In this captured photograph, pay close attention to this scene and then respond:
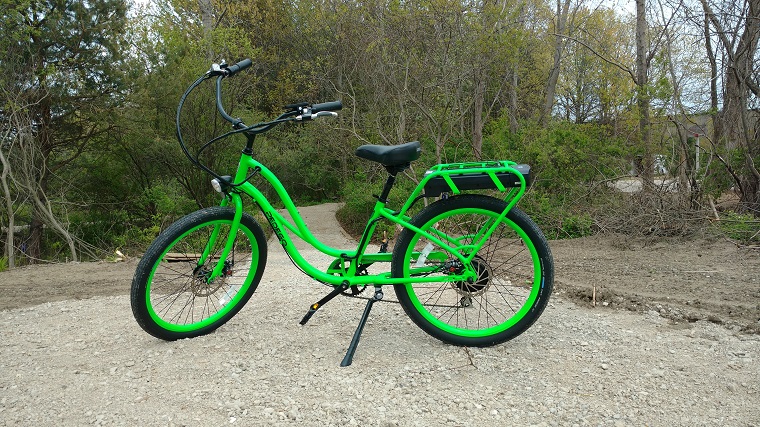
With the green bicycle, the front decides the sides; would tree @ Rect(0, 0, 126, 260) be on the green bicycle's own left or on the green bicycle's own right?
on the green bicycle's own right

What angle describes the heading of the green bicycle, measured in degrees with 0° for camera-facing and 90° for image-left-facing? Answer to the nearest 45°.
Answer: approximately 90°

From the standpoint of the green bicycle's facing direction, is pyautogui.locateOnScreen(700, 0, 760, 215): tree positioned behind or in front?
behind
